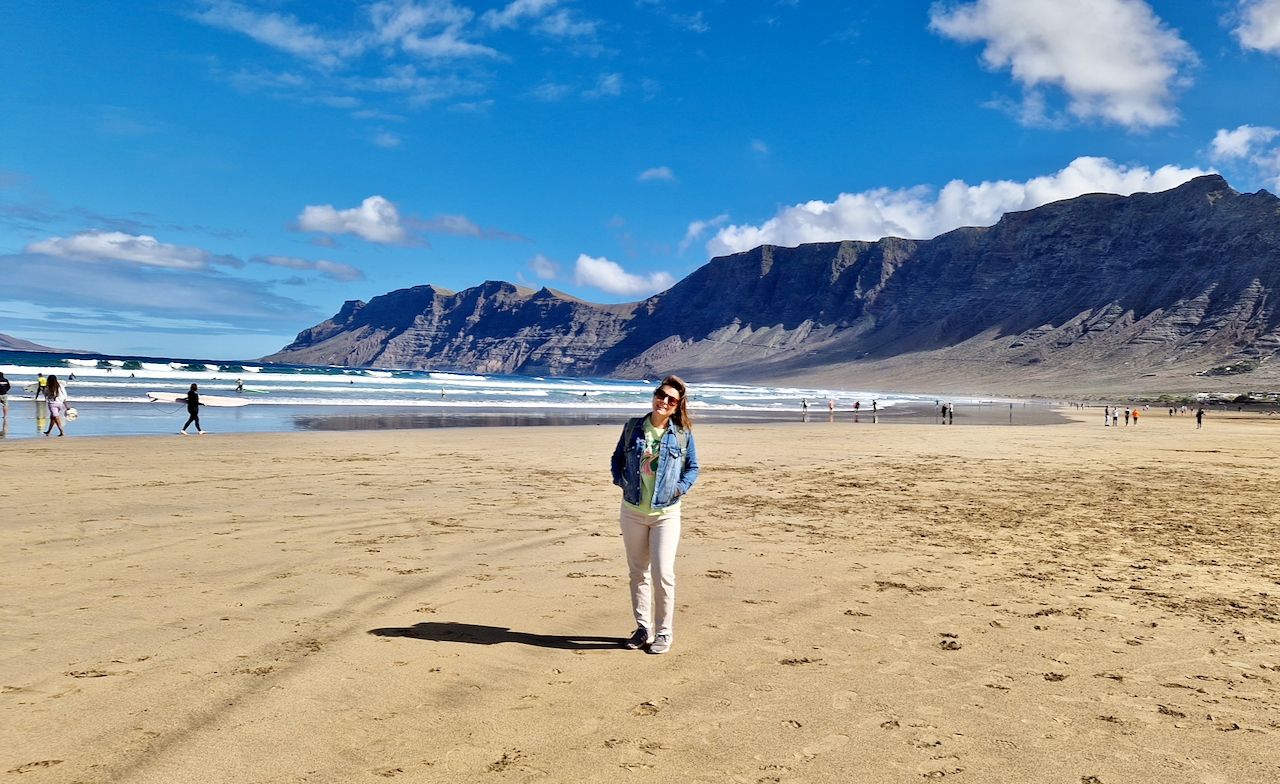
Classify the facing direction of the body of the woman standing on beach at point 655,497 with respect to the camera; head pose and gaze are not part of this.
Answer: toward the camera

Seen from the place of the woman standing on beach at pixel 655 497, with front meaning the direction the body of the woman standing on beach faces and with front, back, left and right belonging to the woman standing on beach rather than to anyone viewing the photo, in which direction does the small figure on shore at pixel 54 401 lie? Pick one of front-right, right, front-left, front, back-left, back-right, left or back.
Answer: back-right
